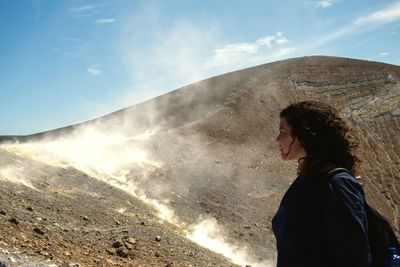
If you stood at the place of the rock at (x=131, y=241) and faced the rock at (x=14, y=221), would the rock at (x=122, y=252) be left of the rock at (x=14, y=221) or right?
left

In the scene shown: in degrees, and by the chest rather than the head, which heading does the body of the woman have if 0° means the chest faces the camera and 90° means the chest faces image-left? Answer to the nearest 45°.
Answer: approximately 90°

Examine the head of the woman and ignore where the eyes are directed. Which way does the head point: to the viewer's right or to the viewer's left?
to the viewer's left
